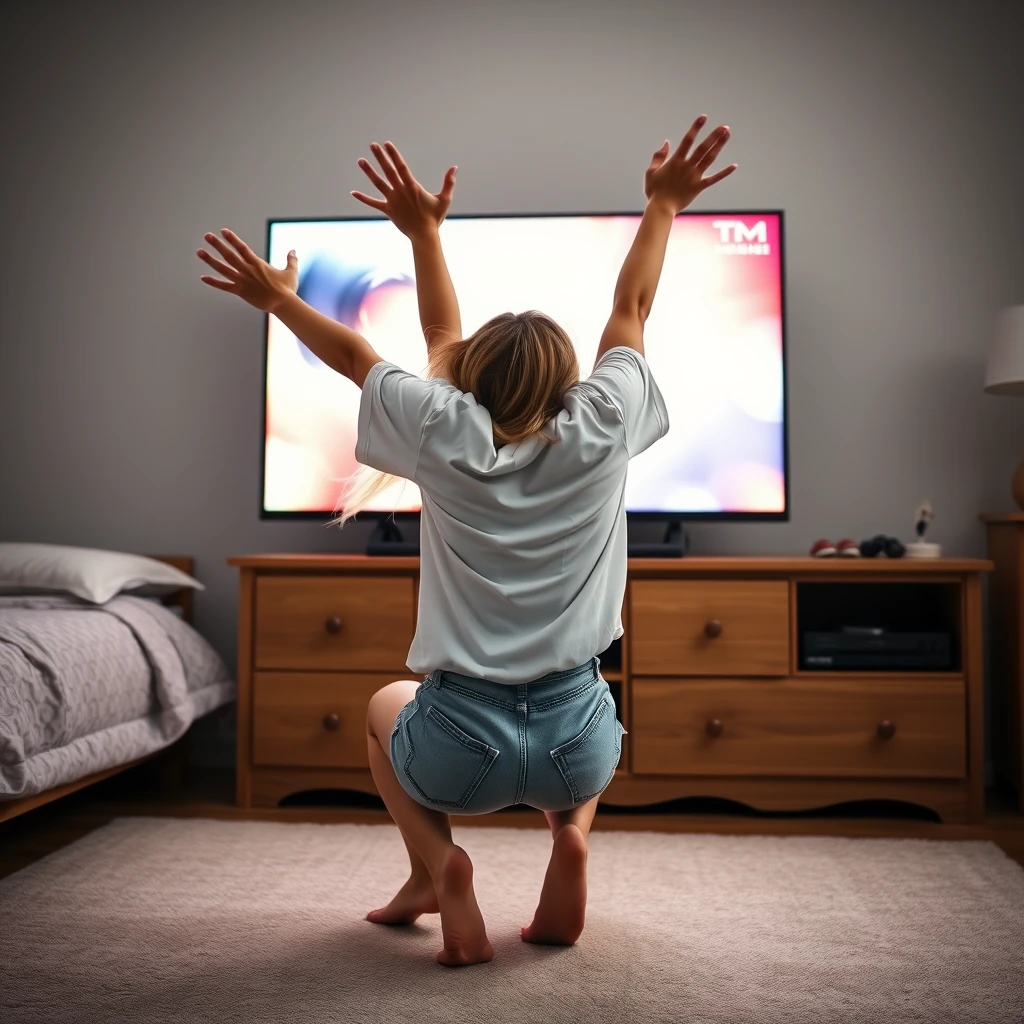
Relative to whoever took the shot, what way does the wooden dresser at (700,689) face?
facing the viewer

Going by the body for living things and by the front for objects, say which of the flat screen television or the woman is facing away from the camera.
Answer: the woman

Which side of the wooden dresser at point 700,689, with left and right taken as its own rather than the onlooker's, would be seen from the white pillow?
right

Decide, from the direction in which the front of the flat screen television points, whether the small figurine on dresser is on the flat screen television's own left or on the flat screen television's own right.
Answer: on the flat screen television's own left

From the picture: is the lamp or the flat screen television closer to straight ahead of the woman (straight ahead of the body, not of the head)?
the flat screen television

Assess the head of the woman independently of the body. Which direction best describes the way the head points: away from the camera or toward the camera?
away from the camera

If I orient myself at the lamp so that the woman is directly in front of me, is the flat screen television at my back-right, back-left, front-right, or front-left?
front-right

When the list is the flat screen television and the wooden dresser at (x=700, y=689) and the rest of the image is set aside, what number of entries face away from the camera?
0

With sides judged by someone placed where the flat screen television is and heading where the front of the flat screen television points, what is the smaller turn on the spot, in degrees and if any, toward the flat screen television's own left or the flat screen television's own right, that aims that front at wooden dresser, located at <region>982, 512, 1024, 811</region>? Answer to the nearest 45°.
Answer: approximately 90° to the flat screen television's own left

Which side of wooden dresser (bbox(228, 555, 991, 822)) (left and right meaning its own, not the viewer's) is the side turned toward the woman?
front

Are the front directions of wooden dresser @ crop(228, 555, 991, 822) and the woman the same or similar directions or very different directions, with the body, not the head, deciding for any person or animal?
very different directions

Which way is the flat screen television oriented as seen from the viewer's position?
toward the camera

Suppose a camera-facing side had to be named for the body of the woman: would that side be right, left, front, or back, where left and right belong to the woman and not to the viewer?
back

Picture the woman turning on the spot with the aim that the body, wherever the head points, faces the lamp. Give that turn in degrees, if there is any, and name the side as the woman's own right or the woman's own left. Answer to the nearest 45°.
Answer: approximately 45° to the woman's own right
